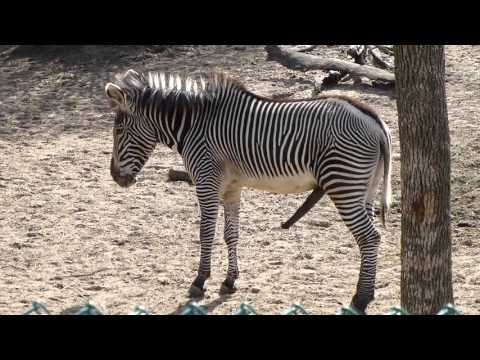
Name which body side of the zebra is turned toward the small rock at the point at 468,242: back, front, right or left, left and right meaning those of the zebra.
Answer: back

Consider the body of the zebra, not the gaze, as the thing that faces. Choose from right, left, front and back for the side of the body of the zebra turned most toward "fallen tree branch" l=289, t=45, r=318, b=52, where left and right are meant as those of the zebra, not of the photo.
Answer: right

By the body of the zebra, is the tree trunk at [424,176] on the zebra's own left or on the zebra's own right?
on the zebra's own left

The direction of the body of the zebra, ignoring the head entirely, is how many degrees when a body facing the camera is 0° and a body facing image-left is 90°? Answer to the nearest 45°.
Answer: approximately 90°

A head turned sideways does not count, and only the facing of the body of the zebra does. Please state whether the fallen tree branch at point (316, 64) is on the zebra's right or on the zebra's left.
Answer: on the zebra's right

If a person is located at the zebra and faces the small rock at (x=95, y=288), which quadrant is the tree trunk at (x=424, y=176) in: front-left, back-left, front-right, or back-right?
back-left

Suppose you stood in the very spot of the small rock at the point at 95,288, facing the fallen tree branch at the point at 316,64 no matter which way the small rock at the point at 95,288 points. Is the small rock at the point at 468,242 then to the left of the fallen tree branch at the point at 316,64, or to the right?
right
